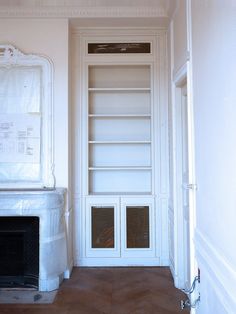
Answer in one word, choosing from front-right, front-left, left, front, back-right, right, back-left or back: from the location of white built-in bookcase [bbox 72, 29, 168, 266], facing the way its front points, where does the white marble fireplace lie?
front-right

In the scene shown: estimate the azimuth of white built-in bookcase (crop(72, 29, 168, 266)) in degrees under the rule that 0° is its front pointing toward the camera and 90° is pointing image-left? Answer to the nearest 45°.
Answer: approximately 0°

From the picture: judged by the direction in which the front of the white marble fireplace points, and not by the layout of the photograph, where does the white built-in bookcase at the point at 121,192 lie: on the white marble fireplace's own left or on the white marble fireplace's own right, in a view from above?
on the white marble fireplace's own left
